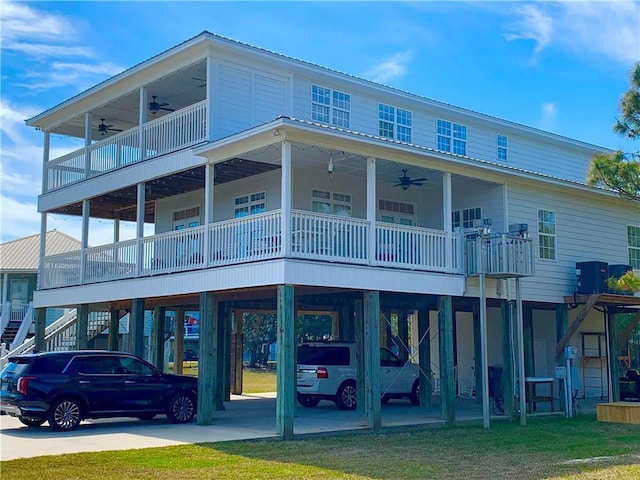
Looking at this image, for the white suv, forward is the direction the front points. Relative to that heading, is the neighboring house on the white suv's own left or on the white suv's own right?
on the white suv's own left

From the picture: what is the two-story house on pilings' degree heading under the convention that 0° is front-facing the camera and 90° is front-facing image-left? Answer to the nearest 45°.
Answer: approximately 45°

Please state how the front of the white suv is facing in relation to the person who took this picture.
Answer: facing away from the viewer and to the right of the viewer

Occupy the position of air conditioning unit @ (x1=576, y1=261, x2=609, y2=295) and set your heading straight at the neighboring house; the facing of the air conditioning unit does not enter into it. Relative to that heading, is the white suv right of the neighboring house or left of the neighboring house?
left

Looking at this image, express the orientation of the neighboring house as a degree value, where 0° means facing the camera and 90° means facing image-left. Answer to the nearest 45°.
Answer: approximately 45°

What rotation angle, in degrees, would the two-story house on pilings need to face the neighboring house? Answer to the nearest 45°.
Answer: approximately 90° to its right

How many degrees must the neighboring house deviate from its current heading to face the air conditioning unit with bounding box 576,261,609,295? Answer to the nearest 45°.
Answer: approximately 90° to its left

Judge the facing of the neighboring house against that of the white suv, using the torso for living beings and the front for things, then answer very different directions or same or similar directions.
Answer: very different directions
